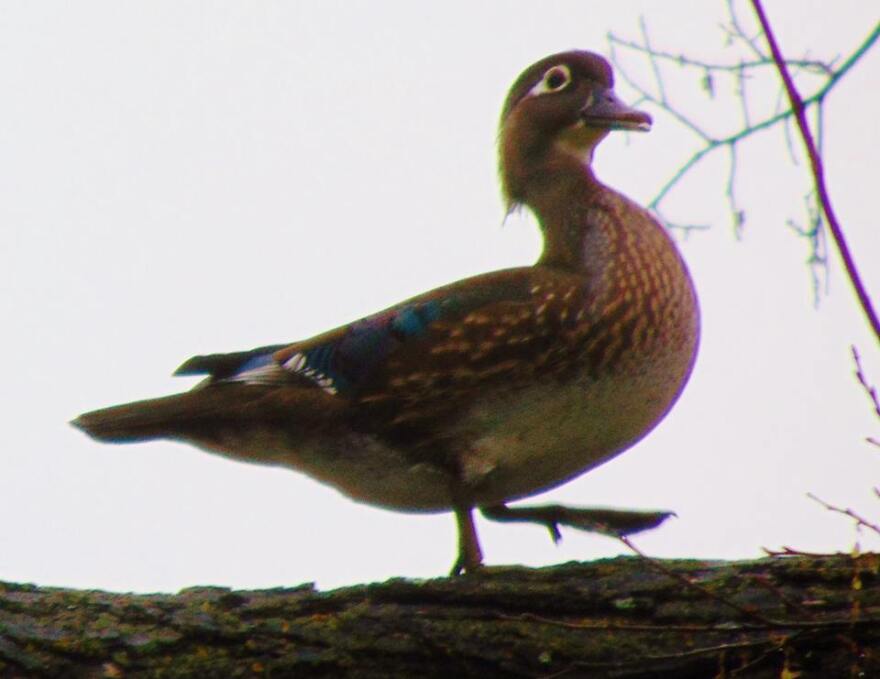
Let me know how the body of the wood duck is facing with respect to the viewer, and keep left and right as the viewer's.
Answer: facing to the right of the viewer
